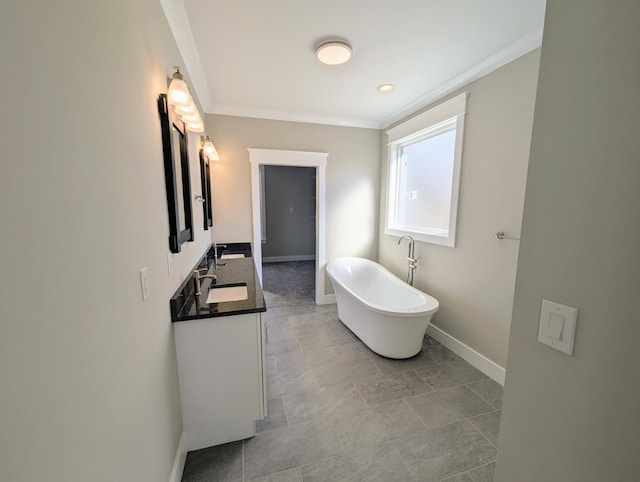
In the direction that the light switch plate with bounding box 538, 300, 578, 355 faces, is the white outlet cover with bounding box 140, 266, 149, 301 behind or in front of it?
in front

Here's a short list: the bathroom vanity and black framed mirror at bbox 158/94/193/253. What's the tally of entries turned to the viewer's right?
2

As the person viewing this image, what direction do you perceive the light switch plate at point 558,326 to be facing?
facing the viewer and to the left of the viewer

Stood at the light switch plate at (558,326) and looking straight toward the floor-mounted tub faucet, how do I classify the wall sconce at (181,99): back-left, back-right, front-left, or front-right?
front-left

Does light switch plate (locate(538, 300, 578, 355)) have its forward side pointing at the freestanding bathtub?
no

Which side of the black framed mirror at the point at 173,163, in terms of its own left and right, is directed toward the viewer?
right

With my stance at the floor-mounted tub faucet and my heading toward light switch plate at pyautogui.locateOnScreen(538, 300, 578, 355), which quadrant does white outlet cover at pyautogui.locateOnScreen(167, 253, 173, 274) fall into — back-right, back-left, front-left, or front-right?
front-right

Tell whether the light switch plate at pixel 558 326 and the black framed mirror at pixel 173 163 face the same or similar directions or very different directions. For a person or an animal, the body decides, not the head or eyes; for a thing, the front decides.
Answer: very different directions

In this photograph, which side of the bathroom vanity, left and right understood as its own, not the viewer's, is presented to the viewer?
right

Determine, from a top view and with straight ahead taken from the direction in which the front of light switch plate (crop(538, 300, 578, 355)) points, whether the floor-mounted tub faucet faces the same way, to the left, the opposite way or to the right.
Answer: the same way

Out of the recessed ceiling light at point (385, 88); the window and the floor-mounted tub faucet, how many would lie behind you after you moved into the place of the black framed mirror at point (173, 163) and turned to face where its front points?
0

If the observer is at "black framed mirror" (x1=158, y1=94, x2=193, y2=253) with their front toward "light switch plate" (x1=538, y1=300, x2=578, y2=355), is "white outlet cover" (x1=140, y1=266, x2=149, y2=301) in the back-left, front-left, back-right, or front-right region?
front-right

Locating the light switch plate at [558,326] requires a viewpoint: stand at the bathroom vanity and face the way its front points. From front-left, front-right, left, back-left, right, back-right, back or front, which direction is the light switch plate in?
front-right

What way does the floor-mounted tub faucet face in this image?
to the viewer's left

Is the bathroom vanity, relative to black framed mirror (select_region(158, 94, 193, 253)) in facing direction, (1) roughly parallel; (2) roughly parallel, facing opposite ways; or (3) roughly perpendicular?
roughly parallel

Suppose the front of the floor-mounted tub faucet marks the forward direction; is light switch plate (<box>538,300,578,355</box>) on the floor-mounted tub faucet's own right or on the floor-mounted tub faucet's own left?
on the floor-mounted tub faucet's own left

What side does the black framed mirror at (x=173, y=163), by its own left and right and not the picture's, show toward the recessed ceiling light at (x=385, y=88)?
front

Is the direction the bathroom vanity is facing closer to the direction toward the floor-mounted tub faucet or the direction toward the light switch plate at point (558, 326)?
the floor-mounted tub faucet

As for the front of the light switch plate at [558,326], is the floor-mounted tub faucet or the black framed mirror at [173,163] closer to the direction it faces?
the black framed mirror
